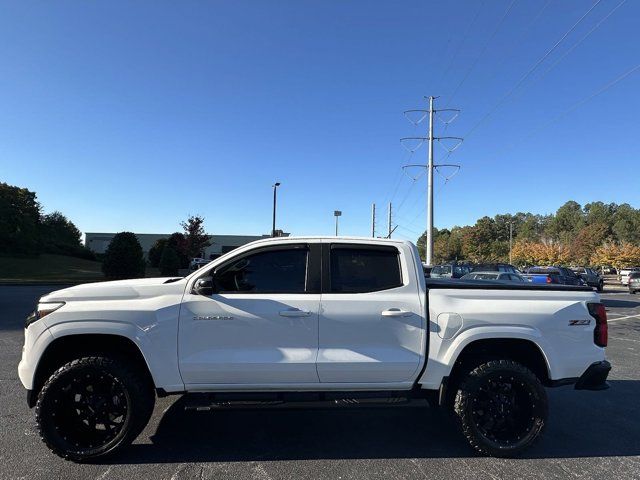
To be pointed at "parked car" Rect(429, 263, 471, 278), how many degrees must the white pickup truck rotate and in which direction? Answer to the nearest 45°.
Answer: approximately 90° to its right

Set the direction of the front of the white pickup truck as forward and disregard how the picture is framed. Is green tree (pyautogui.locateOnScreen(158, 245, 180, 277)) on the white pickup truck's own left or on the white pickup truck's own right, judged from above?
on the white pickup truck's own right

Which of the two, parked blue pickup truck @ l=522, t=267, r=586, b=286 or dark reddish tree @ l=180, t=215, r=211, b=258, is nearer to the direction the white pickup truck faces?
the dark reddish tree

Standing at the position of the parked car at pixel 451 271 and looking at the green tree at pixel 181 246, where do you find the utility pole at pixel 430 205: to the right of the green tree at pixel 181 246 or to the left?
right

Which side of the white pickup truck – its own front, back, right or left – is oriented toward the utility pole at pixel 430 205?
right

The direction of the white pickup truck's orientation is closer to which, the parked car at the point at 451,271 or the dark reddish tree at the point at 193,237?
the dark reddish tree

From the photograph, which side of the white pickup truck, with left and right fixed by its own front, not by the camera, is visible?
left

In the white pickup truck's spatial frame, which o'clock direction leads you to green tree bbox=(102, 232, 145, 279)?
The green tree is roughly at 2 o'clock from the white pickup truck.

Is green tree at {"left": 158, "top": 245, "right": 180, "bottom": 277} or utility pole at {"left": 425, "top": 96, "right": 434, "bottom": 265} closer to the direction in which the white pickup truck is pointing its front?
the green tree

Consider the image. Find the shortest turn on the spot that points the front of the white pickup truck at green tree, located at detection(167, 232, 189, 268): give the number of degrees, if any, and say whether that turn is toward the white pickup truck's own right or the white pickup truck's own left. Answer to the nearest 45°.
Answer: approximately 90° to the white pickup truck's own right

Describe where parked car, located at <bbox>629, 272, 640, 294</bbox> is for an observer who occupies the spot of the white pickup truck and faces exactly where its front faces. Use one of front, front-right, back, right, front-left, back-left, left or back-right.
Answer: back-right
